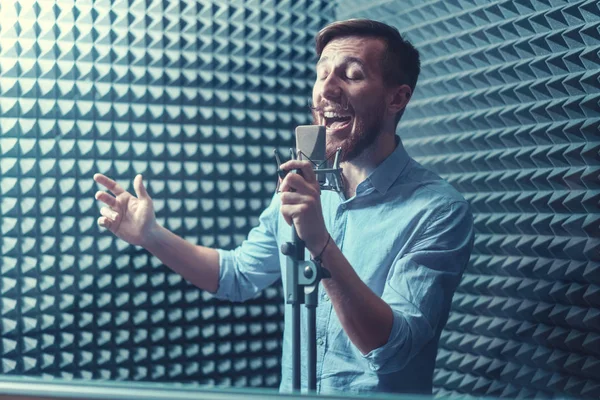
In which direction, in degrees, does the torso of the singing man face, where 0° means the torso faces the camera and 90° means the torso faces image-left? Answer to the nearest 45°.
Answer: approximately 45°

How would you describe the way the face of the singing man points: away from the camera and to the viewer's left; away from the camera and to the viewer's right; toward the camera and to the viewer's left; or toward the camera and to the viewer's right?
toward the camera and to the viewer's left
